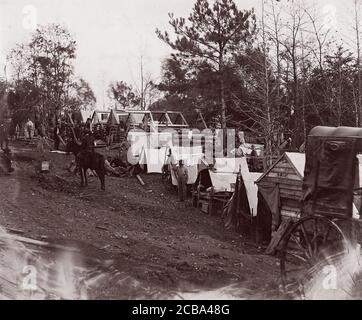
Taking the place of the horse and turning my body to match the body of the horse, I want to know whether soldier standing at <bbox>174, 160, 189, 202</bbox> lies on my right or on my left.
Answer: on my right
